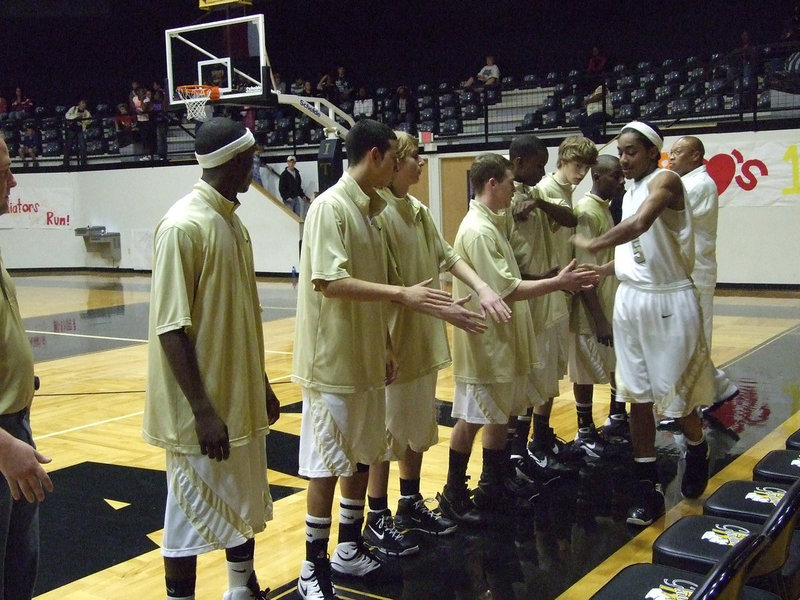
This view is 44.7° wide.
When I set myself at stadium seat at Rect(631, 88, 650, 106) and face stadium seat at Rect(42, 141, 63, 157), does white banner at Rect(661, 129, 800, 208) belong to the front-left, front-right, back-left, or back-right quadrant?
back-left

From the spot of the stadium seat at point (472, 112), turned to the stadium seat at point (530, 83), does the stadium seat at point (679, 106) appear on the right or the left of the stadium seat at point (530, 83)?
right

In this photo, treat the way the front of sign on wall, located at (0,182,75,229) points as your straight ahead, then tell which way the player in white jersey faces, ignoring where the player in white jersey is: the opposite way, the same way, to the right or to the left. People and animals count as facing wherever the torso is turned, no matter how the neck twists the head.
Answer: to the right

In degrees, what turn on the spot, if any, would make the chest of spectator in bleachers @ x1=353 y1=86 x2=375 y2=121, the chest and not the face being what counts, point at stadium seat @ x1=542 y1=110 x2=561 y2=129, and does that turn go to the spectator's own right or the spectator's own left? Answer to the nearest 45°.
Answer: approximately 45° to the spectator's own left

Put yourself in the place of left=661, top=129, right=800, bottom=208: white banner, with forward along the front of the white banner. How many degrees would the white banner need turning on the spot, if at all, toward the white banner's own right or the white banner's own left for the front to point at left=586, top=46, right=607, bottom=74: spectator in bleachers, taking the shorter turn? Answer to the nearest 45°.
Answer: approximately 135° to the white banner's own right

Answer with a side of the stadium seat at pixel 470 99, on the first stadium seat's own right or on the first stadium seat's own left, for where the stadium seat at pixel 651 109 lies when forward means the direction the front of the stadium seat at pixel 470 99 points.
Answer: on the first stadium seat's own left

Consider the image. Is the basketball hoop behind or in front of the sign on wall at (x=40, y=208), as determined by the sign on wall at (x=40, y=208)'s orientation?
in front

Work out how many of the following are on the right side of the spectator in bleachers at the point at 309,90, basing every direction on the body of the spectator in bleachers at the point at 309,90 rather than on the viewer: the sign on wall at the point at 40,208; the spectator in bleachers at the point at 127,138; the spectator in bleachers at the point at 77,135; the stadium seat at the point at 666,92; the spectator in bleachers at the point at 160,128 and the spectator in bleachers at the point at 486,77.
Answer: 4

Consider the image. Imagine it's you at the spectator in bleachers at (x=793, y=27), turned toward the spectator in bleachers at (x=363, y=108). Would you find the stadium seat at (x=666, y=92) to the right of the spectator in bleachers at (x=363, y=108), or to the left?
left
